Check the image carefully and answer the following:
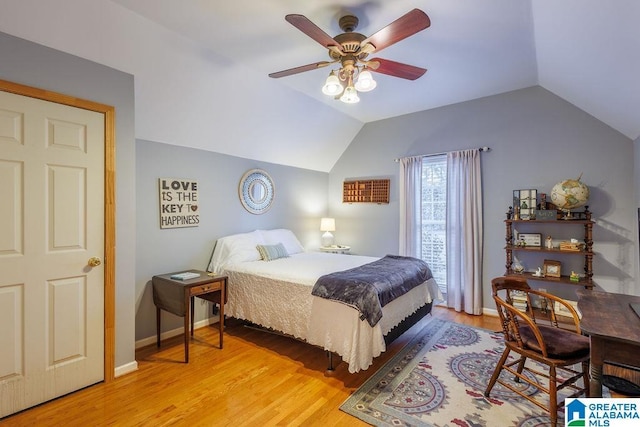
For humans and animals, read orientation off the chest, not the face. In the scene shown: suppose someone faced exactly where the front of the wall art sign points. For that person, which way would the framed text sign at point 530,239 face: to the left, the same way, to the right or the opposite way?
to the right

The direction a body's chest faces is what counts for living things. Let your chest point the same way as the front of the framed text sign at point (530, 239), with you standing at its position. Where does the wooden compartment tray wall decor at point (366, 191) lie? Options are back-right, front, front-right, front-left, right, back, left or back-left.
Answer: right

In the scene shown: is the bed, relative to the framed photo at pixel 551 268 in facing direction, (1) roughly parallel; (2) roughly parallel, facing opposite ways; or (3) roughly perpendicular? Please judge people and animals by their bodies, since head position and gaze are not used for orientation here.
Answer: roughly perpendicular

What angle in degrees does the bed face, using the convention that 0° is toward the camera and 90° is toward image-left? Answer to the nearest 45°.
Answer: approximately 315°

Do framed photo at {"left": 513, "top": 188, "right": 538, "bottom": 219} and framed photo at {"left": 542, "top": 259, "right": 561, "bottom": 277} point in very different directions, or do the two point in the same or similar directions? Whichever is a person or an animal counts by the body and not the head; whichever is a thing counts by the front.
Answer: same or similar directions

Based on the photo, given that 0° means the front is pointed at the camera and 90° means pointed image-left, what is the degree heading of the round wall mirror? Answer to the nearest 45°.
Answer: approximately 315°

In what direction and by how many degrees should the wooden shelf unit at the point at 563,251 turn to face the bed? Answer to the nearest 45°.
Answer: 0° — it already faces it

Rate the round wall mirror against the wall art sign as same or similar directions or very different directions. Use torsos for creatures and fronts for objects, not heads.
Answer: same or similar directions

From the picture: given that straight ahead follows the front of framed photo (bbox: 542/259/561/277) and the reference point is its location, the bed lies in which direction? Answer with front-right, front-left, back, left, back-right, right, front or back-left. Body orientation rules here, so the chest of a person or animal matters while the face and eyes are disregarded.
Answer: front-right

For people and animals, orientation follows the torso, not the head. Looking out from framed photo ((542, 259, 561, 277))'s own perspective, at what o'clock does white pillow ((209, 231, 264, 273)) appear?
The white pillow is roughly at 2 o'clock from the framed photo.

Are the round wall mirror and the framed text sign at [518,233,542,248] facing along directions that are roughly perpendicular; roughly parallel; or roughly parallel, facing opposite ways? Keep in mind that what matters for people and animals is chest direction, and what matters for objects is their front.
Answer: roughly perpendicular

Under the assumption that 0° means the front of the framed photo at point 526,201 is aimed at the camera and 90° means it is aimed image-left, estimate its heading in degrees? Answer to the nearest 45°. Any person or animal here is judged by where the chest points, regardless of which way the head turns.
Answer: approximately 0°

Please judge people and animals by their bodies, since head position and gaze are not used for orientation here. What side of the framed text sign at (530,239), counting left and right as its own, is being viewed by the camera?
front

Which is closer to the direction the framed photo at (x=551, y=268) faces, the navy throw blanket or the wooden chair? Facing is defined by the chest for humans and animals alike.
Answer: the wooden chair

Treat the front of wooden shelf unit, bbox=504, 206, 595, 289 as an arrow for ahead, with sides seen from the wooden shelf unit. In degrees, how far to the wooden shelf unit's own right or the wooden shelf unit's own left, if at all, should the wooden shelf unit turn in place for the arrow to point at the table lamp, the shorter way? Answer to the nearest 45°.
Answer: approximately 45° to the wooden shelf unit's own right
